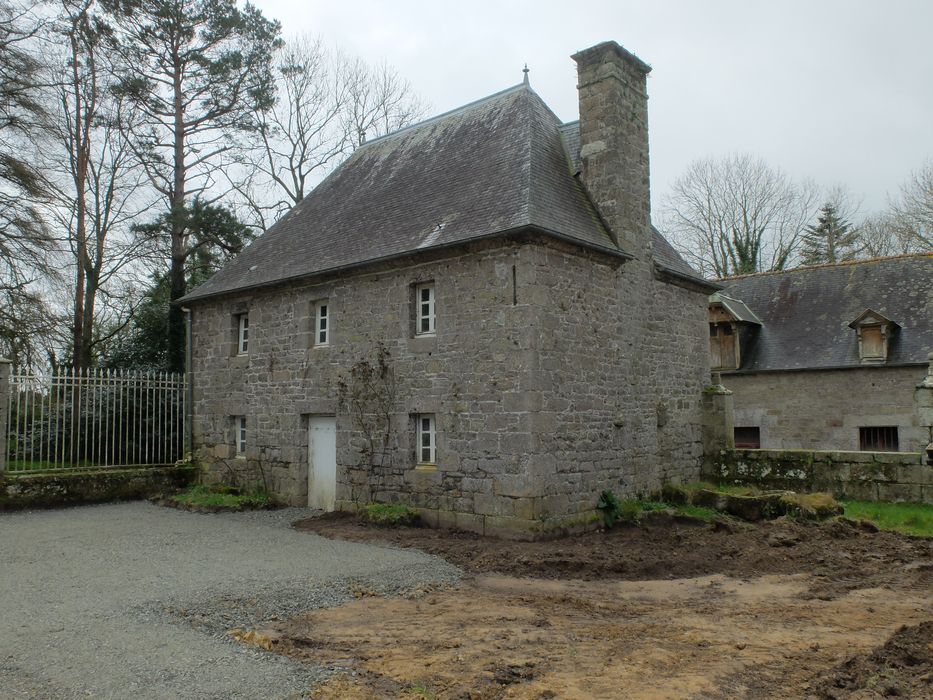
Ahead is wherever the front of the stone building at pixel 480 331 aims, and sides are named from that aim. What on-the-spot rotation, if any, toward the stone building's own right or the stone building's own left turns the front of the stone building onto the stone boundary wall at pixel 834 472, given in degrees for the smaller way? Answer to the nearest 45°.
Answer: approximately 135° to the stone building's own left

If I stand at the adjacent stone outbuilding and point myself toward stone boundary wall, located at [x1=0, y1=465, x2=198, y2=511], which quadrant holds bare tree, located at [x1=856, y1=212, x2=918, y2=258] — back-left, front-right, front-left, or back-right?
back-right

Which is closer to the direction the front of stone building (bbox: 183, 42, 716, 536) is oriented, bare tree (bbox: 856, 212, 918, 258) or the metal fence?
the metal fence

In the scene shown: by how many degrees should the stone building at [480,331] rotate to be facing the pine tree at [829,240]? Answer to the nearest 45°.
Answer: approximately 180°

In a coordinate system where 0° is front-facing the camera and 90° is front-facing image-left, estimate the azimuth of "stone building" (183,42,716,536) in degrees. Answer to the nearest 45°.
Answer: approximately 45°

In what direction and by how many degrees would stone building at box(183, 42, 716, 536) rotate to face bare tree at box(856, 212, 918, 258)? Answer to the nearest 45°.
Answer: approximately 180°

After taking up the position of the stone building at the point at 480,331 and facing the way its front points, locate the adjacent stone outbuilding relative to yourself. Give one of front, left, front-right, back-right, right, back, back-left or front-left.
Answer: back
